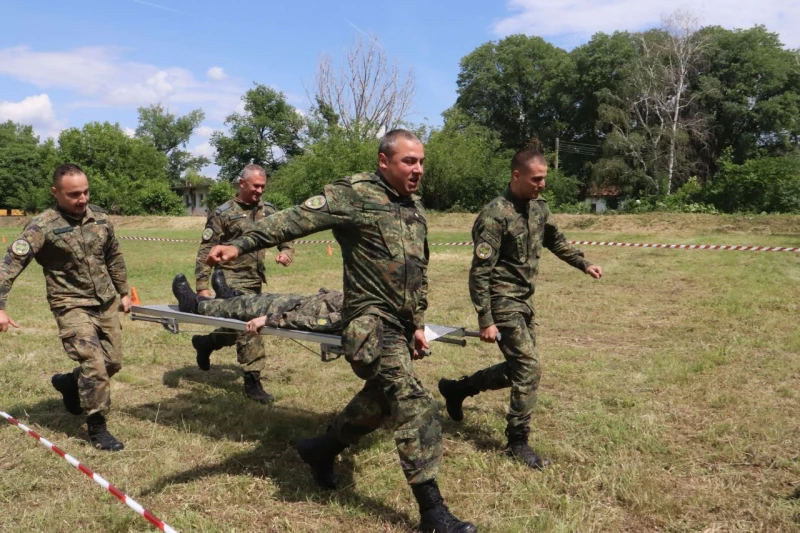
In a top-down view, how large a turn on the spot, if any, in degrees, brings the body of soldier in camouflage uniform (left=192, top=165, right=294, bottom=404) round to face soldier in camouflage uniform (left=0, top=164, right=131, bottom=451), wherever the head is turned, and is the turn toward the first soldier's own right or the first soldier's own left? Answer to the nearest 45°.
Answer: approximately 90° to the first soldier's own right

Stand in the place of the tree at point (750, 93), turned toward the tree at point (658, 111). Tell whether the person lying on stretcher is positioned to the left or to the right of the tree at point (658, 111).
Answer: left

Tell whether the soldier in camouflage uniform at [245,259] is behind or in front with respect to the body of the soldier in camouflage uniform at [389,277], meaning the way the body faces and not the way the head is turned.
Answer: behind
